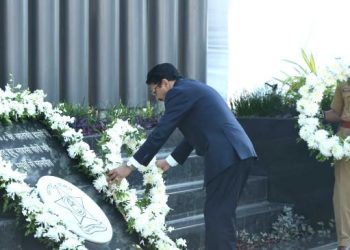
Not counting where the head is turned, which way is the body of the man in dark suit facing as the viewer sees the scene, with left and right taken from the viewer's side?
facing to the left of the viewer

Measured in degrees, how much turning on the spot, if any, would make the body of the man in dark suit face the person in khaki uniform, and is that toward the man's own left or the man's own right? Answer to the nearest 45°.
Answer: approximately 135° to the man's own right

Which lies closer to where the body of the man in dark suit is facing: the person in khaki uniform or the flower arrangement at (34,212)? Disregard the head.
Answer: the flower arrangement

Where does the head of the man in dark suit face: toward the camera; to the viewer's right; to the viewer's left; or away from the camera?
to the viewer's left

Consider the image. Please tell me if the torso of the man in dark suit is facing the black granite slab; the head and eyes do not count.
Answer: yes

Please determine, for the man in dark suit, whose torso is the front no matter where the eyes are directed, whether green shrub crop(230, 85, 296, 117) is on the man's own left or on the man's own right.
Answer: on the man's own right
